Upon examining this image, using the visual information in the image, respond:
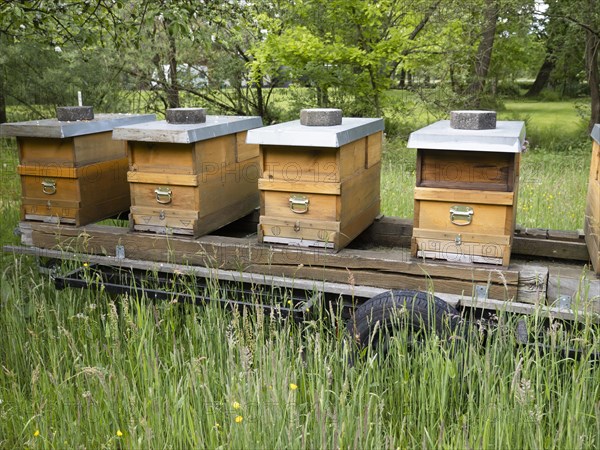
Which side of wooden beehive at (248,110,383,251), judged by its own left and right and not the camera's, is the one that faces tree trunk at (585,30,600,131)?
back

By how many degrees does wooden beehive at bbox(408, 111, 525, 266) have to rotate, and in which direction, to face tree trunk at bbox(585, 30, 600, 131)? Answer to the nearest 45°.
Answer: approximately 180°

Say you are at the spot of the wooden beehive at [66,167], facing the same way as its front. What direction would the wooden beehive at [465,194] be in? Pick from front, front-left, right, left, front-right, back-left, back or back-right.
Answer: left

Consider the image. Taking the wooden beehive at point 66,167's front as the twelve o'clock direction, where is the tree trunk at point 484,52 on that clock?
The tree trunk is roughly at 6 o'clock from the wooden beehive.

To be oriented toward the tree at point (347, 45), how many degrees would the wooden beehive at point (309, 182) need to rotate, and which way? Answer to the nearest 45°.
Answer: approximately 135° to its right

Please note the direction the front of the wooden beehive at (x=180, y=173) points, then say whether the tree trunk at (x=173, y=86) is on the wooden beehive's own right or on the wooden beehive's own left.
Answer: on the wooden beehive's own right

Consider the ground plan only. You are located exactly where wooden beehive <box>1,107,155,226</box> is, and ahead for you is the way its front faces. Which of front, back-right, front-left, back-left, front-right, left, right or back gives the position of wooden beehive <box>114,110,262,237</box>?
left
